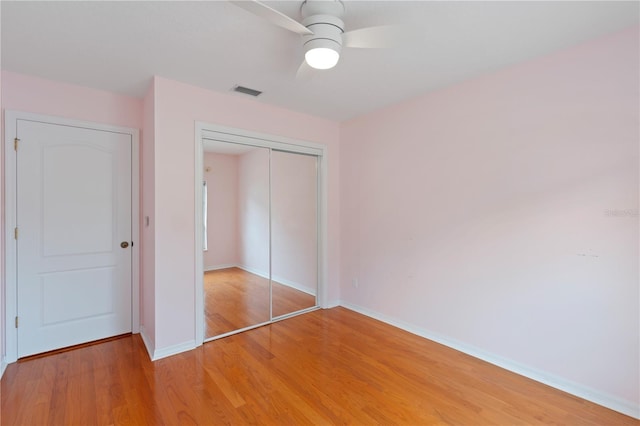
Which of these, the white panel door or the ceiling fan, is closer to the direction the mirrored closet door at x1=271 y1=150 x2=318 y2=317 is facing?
the ceiling fan

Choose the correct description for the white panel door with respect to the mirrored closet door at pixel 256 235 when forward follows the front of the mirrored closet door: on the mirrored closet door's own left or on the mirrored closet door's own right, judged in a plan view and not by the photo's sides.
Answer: on the mirrored closet door's own right

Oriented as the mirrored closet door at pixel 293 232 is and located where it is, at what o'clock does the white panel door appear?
The white panel door is roughly at 4 o'clock from the mirrored closet door.

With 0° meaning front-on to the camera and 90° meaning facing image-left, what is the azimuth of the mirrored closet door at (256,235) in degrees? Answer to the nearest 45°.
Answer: approximately 315°

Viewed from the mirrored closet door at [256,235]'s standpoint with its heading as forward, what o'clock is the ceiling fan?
The ceiling fan is roughly at 1 o'clock from the mirrored closet door.

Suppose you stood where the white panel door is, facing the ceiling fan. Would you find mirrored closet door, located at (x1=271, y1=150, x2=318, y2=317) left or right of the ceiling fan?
left
